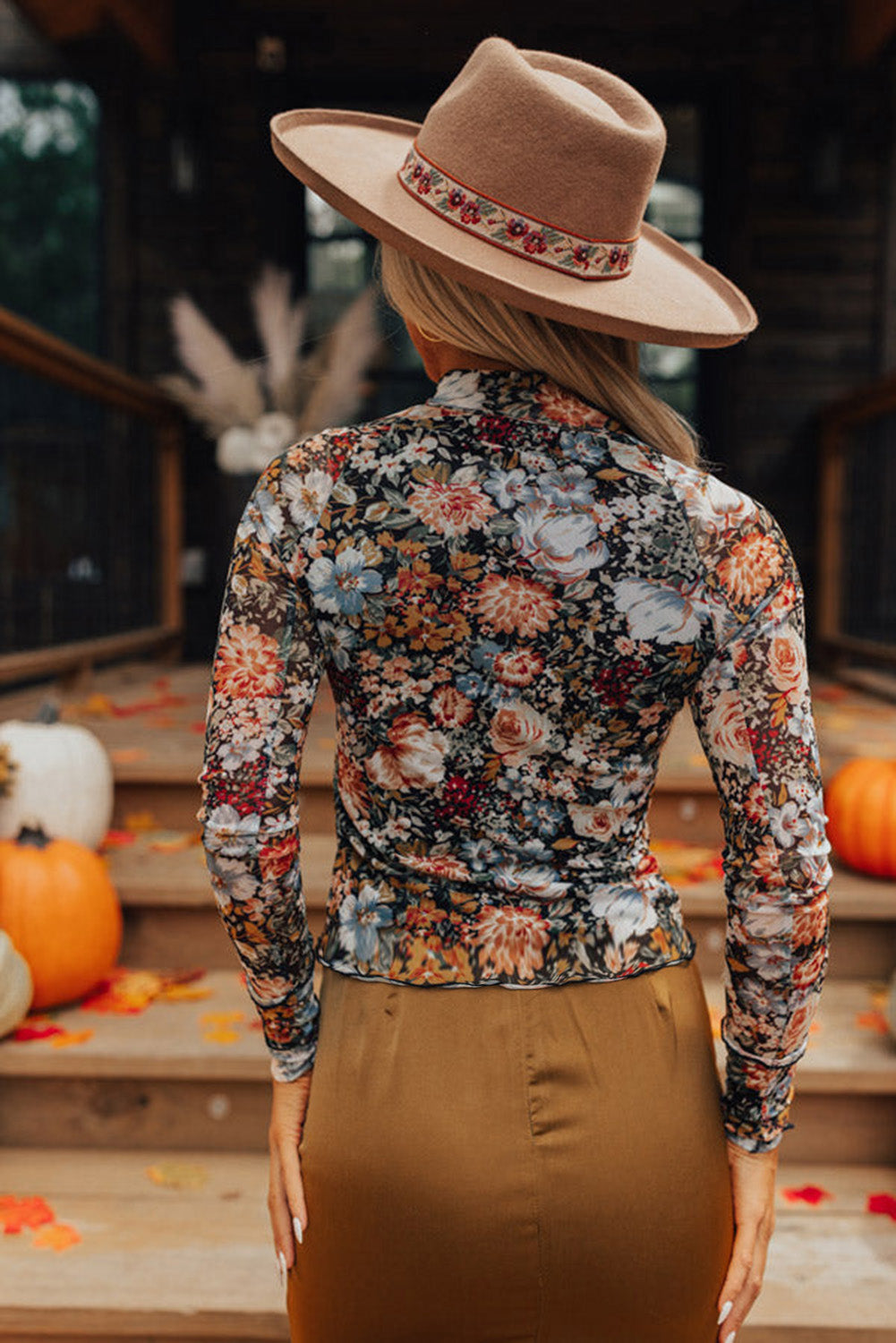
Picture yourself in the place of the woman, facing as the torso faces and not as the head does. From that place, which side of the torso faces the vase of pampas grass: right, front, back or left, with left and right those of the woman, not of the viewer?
front

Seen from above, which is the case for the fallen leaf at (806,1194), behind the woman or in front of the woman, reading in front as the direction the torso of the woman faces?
in front

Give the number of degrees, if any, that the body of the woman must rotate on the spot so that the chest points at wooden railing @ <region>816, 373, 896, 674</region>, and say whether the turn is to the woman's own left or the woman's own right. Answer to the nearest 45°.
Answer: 0° — they already face it

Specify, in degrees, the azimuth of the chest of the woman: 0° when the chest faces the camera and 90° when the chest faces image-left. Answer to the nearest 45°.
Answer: approximately 180°
